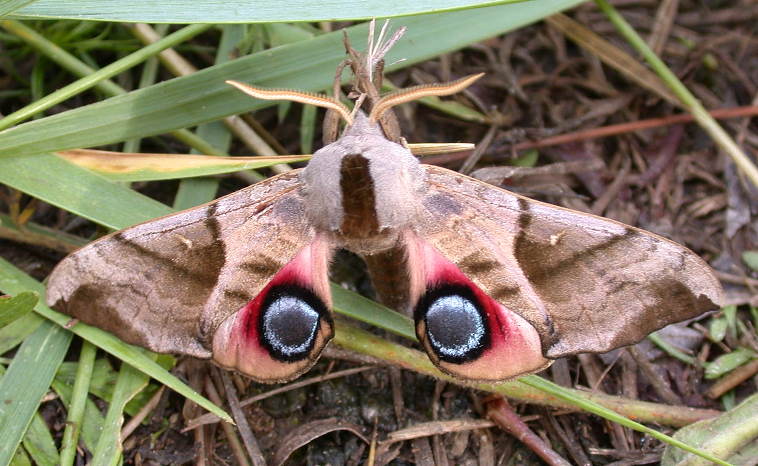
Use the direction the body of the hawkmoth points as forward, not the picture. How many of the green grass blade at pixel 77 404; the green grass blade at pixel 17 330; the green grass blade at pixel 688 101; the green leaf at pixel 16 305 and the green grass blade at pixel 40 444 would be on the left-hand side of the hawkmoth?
4

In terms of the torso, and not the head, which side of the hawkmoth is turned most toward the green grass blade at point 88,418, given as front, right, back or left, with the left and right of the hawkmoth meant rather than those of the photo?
left

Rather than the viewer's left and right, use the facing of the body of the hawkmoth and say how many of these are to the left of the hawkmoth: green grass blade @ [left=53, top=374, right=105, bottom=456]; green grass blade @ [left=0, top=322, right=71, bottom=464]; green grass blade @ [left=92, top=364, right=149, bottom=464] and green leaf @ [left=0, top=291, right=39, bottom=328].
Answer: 4

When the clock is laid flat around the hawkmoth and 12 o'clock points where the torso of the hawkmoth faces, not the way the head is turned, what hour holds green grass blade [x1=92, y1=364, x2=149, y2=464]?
The green grass blade is roughly at 9 o'clock from the hawkmoth.

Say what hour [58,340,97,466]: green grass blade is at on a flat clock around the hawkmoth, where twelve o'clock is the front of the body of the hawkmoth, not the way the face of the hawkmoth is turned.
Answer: The green grass blade is roughly at 9 o'clock from the hawkmoth.

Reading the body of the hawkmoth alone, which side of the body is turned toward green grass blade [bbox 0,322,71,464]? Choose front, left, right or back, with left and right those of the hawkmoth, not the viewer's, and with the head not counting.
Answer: left

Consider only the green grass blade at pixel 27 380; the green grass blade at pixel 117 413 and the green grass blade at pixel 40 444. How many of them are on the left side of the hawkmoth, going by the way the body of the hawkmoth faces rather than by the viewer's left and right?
3

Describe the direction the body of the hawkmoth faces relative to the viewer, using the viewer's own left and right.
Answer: facing away from the viewer

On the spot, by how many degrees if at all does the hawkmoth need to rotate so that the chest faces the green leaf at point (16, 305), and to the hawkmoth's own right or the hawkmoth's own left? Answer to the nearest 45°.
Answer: approximately 90° to the hawkmoth's own left

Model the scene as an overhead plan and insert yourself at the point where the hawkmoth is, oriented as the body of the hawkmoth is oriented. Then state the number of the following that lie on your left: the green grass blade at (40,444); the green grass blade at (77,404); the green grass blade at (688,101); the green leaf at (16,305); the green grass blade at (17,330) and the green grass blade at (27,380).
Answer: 5
